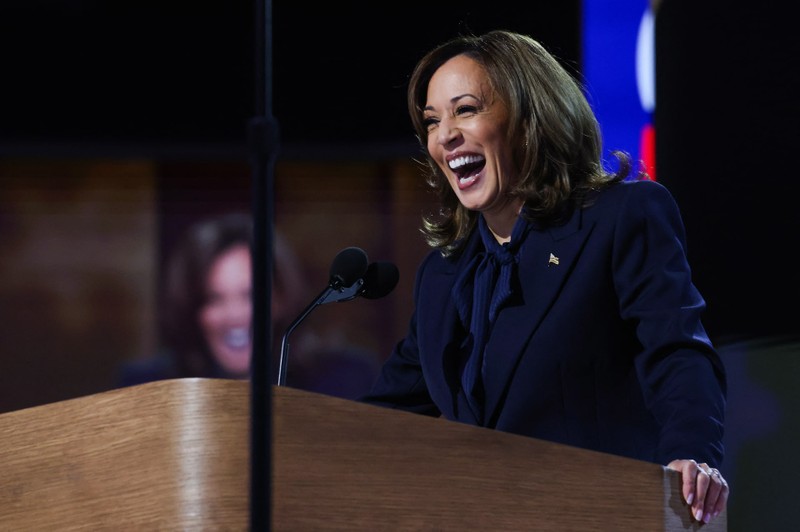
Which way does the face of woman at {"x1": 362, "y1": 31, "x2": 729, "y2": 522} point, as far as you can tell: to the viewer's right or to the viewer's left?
to the viewer's left

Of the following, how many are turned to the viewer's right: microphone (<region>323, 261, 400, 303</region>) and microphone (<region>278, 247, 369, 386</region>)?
2

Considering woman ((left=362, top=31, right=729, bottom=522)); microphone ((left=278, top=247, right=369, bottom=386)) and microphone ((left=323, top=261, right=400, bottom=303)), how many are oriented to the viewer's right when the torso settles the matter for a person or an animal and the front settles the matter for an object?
2

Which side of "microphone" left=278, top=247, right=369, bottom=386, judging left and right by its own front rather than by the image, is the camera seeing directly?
right

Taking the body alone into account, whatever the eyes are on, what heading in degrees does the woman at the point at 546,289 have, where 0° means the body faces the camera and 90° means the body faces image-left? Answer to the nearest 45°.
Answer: approximately 45°

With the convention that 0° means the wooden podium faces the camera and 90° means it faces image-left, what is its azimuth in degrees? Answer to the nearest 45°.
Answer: approximately 45°

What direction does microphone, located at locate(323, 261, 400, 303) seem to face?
to the viewer's right

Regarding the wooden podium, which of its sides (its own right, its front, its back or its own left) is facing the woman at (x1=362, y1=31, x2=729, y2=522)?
back
